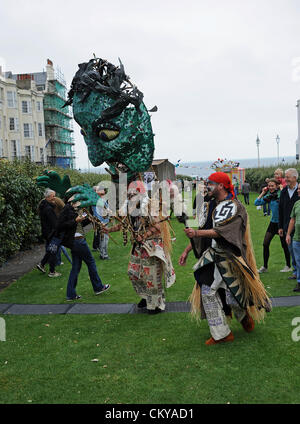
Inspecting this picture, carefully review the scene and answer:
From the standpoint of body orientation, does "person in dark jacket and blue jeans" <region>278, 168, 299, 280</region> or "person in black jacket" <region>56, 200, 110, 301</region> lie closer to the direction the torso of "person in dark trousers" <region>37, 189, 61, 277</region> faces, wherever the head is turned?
the person in dark jacket and blue jeans

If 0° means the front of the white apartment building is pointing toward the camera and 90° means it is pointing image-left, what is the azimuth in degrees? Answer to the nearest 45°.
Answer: approximately 315°

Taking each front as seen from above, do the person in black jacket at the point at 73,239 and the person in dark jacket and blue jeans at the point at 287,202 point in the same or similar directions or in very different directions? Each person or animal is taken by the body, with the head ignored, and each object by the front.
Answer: very different directions

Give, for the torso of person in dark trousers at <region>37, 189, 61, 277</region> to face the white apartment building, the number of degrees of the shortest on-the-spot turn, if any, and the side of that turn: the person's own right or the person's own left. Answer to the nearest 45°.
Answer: approximately 90° to the person's own left

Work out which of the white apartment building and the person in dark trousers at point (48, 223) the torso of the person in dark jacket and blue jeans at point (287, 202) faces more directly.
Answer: the person in dark trousers

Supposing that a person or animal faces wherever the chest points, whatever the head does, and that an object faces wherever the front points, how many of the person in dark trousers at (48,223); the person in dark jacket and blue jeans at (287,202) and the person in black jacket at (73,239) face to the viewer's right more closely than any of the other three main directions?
2

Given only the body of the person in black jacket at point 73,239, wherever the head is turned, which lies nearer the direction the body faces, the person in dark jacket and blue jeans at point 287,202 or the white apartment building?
the person in dark jacket and blue jeans

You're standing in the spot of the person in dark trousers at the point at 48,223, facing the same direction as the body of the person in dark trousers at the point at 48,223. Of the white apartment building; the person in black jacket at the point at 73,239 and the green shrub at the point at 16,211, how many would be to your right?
1

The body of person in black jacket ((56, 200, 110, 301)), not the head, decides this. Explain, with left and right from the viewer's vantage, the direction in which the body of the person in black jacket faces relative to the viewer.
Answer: facing to the right of the viewer

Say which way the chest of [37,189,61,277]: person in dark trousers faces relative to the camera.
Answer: to the viewer's right

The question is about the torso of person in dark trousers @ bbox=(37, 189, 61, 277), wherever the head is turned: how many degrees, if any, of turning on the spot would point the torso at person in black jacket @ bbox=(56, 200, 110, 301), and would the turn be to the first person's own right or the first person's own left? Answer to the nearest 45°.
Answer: approximately 90° to the first person's own right
